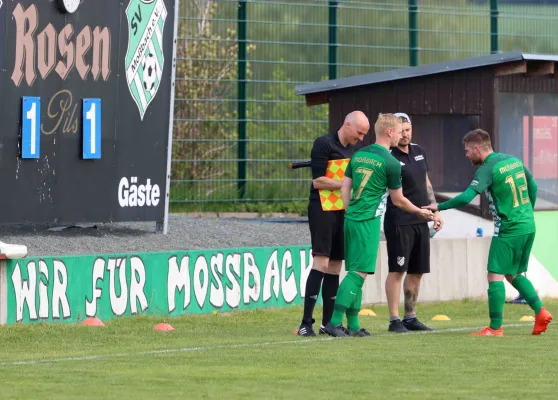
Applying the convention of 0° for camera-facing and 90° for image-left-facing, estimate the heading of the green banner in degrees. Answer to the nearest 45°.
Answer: approximately 0°

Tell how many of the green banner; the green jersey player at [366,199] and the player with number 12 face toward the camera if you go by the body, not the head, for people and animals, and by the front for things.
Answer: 1

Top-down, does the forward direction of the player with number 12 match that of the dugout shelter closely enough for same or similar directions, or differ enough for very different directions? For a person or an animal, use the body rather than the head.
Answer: very different directions

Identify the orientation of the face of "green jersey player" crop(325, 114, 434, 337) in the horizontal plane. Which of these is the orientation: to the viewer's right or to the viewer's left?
to the viewer's right

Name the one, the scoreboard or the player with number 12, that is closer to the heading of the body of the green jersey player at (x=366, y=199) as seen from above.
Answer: the player with number 12

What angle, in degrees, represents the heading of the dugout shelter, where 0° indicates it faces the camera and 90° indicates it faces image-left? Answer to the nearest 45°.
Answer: approximately 315°

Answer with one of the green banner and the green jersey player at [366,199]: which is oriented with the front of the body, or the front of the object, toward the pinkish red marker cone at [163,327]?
the green banner

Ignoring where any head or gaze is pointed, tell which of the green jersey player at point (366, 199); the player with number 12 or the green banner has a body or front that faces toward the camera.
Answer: the green banner

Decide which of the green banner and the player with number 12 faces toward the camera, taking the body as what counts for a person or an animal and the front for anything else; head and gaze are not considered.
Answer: the green banner

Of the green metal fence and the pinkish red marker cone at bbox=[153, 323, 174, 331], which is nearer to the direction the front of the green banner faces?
the pinkish red marker cone

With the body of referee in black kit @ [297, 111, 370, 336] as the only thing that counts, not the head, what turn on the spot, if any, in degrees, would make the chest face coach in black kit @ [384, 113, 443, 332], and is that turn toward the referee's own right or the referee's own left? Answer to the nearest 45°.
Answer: approximately 90° to the referee's own left

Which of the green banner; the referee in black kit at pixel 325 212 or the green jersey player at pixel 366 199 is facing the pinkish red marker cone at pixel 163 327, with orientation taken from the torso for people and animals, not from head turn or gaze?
the green banner

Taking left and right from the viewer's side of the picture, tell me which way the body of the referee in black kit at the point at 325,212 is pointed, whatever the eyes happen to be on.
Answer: facing the viewer and to the right of the viewer
